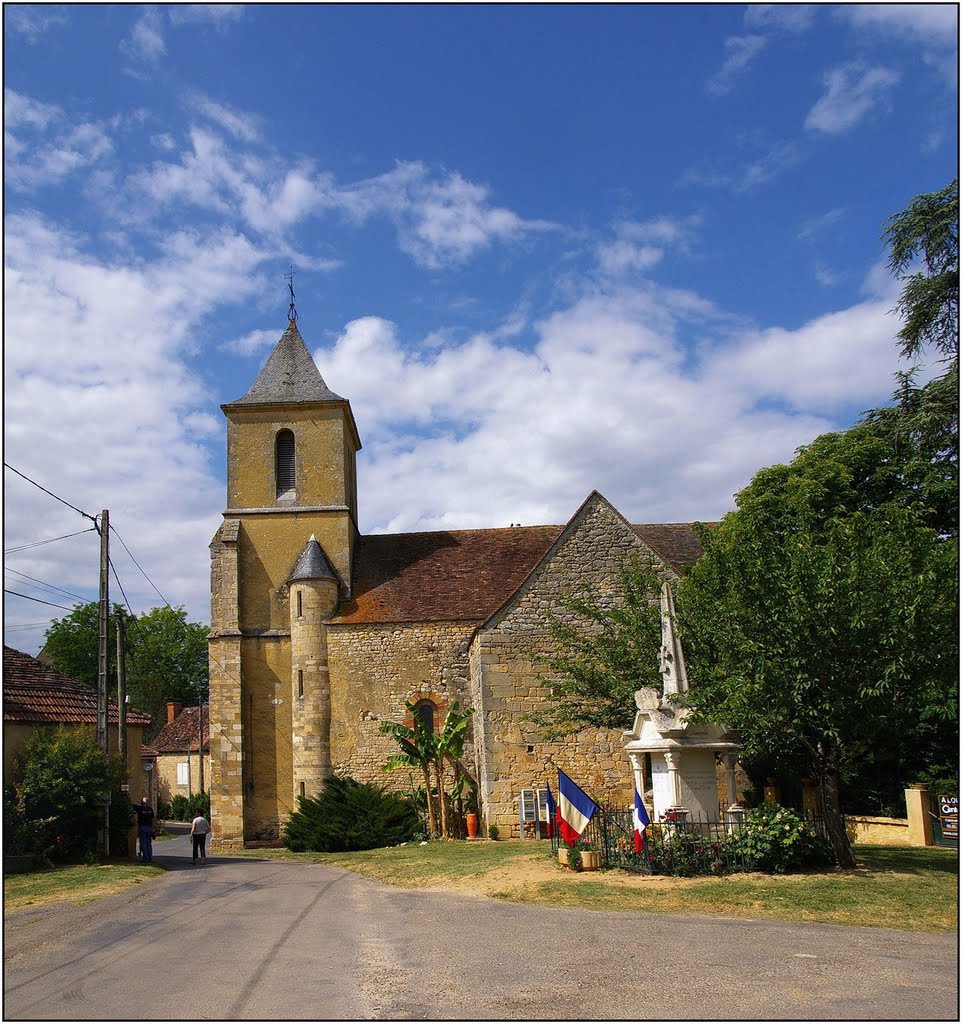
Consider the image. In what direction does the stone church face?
to the viewer's left

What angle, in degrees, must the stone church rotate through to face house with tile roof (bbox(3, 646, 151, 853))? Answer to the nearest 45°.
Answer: approximately 45° to its left

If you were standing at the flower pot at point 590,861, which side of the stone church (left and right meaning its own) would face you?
left

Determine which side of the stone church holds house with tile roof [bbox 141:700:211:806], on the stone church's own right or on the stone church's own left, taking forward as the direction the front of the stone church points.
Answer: on the stone church's own right

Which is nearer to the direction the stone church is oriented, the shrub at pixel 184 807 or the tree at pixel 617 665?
the shrub

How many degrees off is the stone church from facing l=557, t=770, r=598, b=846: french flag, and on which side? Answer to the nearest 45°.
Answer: approximately 90° to its left
